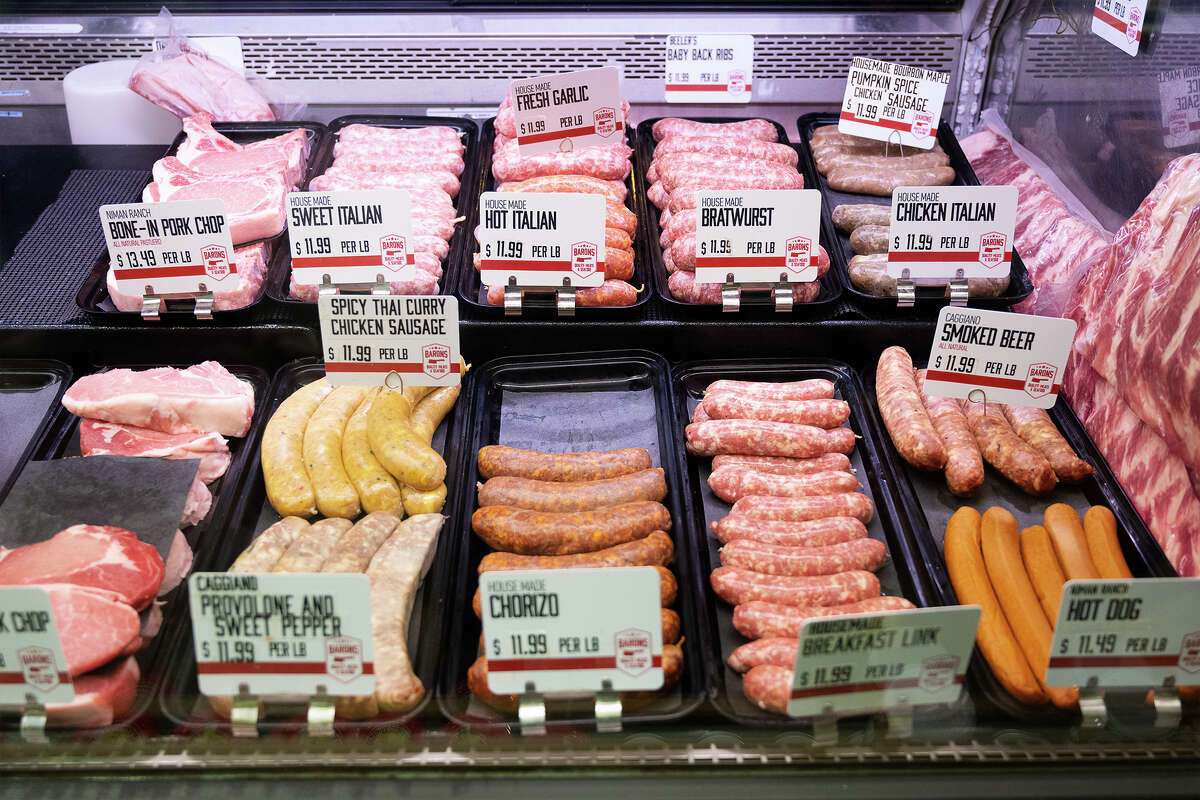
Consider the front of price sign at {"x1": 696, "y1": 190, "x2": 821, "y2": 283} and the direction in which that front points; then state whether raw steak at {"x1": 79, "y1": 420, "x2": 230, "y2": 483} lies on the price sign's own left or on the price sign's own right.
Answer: on the price sign's own right

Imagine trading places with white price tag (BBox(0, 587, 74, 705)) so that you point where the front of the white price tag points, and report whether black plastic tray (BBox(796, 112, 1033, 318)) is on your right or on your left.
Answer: on your left

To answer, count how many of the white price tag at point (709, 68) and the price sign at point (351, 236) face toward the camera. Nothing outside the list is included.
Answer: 2

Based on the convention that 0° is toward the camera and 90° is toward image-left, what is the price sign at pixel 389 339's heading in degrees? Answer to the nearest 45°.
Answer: approximately 0°

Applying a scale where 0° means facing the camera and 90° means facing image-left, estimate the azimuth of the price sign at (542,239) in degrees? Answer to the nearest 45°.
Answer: approximately 0°

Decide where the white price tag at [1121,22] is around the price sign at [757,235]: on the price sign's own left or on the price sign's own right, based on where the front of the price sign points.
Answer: on the price sign's own left

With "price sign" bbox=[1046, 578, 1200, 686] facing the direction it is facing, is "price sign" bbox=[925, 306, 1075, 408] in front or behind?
behind

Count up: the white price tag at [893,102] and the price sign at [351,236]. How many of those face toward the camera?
2

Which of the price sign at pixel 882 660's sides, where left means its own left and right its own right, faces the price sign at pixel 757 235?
back
